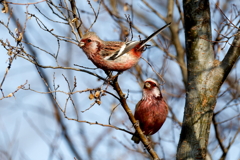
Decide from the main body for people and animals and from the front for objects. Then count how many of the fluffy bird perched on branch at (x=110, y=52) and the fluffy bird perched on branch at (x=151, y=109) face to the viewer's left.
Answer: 1

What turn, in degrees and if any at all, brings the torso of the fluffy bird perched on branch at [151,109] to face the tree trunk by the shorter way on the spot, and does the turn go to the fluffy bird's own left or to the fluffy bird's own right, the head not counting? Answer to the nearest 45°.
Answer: approximately 45° to the fluffy bird's own left

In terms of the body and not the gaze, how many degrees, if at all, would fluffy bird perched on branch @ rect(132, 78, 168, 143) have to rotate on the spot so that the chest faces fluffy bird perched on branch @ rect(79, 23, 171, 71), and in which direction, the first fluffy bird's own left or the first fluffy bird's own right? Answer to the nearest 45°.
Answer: approximately 45° to the first fluffy bird's own right

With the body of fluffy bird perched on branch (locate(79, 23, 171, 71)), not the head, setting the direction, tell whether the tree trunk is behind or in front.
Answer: behind

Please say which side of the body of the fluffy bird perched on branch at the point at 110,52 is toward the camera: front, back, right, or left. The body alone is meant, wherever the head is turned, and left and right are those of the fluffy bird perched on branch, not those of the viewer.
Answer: left

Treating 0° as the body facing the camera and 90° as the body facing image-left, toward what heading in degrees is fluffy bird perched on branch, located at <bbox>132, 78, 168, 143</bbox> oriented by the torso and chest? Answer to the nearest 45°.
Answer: approximately 0°

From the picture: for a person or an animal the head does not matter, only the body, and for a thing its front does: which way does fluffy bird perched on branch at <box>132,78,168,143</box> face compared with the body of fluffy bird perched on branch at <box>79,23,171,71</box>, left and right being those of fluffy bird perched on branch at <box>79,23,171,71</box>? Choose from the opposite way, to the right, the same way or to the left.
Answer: to the left
